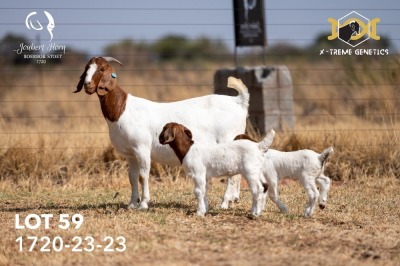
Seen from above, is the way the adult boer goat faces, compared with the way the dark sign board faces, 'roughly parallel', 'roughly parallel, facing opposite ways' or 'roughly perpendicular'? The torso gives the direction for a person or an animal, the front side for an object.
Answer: roughly perpendicular

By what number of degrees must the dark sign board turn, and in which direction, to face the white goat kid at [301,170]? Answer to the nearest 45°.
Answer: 0° — it already faces it

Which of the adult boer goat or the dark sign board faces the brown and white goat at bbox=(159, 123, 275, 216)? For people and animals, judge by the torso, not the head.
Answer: the dark sign board

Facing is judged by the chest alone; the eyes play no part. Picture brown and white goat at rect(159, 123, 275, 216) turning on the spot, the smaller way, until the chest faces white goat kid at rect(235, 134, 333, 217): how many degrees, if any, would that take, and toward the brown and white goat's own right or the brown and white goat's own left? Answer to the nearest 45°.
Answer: approximately 180°

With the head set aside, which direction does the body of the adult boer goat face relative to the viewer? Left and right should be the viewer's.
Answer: facing to the left of the viewer

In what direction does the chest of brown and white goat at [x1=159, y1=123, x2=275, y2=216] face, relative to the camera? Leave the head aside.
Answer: to the viewer's left
